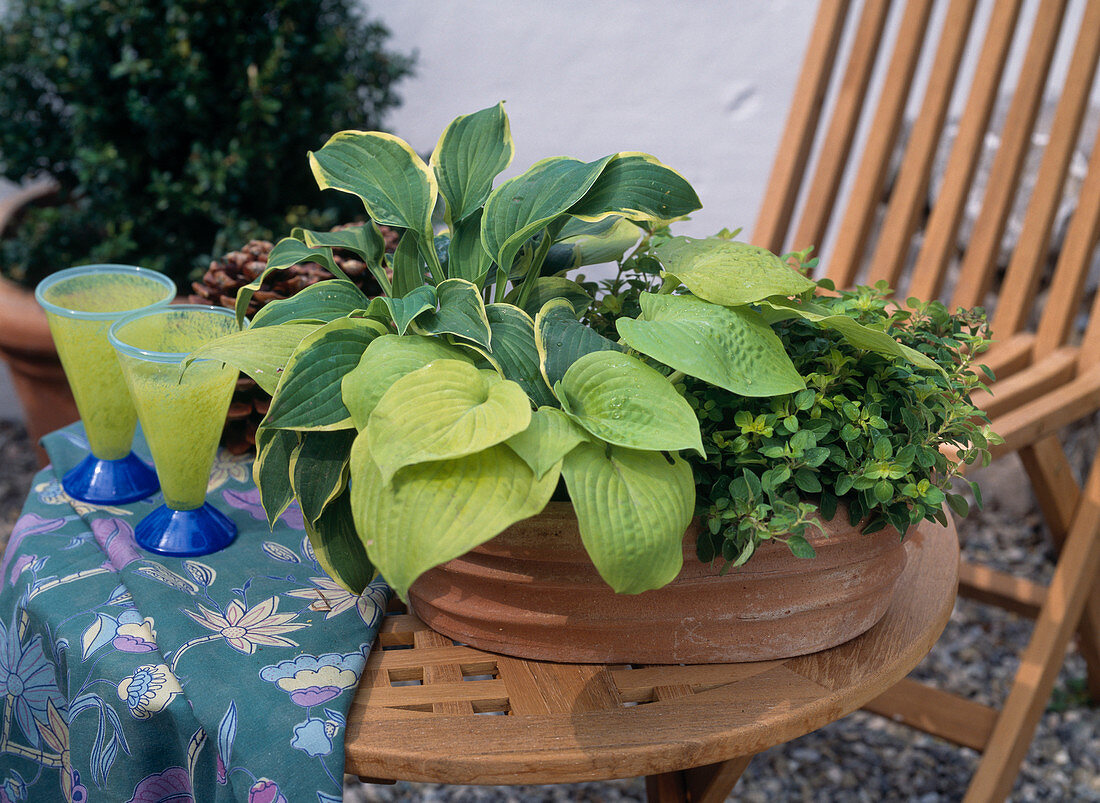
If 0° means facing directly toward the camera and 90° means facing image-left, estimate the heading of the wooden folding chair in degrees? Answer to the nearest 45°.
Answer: approximately 45°

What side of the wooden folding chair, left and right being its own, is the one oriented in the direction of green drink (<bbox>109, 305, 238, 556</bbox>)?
front

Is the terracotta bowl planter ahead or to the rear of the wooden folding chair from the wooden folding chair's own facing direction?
ahead

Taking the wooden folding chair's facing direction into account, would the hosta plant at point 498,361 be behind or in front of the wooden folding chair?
in front
